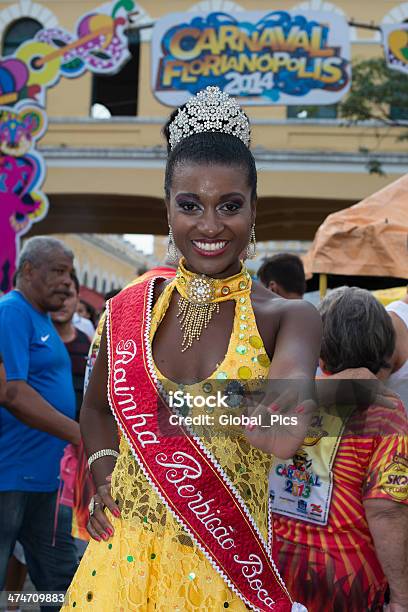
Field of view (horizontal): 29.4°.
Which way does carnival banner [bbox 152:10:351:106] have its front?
toward the camera

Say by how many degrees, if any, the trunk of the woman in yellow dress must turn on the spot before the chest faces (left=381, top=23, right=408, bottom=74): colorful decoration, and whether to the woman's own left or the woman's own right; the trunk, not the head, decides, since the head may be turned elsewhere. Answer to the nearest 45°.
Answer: approximately 180°

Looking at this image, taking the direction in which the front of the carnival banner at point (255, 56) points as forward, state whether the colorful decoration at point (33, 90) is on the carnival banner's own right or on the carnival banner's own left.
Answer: on the carnival banner's own right

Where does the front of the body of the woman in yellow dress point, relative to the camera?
toward the camera

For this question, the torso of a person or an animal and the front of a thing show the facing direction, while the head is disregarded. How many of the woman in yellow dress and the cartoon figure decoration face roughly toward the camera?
2

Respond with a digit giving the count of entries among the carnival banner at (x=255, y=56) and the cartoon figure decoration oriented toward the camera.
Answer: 2

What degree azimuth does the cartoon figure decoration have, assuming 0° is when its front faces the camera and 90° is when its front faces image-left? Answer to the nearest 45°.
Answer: approximately 0°

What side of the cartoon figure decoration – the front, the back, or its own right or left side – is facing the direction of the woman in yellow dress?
front

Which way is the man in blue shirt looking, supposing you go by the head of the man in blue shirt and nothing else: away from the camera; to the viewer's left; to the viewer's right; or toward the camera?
to the viewer's right

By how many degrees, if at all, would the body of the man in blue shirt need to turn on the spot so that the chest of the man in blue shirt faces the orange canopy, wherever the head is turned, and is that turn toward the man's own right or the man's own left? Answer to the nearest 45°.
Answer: approximately 90° to the man's own left

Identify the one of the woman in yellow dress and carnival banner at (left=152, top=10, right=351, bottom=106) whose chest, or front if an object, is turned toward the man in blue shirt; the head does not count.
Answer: the carnival banner

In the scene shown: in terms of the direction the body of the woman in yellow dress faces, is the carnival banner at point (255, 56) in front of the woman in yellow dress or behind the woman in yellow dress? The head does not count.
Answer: behind

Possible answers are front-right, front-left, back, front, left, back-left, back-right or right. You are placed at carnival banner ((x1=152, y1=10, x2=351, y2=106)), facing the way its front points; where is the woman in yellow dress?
front
